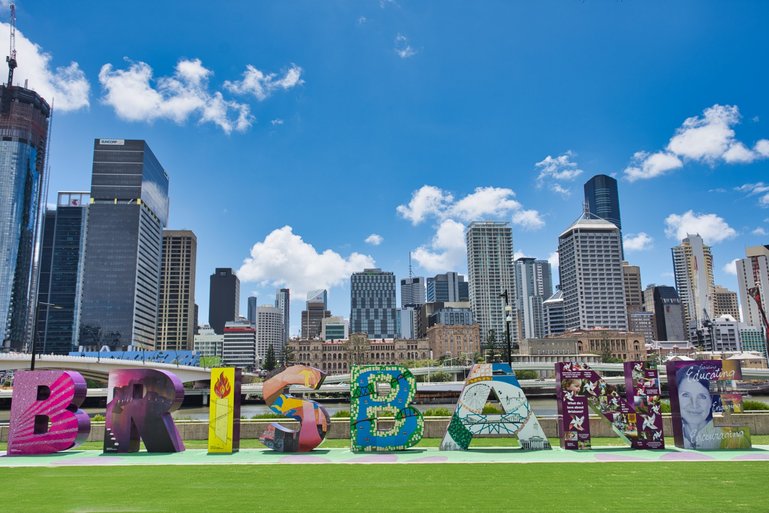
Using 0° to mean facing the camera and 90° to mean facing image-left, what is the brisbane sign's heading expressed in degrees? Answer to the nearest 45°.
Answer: approximately 0°
